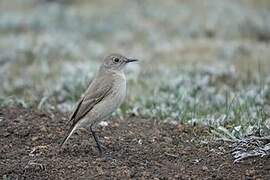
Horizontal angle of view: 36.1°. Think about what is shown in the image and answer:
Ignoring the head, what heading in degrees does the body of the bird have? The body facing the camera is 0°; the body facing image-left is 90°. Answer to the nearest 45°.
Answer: approximately 270°
